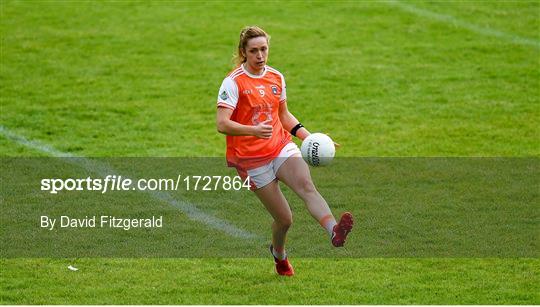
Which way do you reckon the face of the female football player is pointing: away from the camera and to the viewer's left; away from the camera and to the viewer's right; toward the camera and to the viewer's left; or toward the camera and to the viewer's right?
toward the camera and to the viewer's right

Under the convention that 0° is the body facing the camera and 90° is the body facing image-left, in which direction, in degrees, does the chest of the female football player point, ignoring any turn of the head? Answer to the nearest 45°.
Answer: approximately 315°
